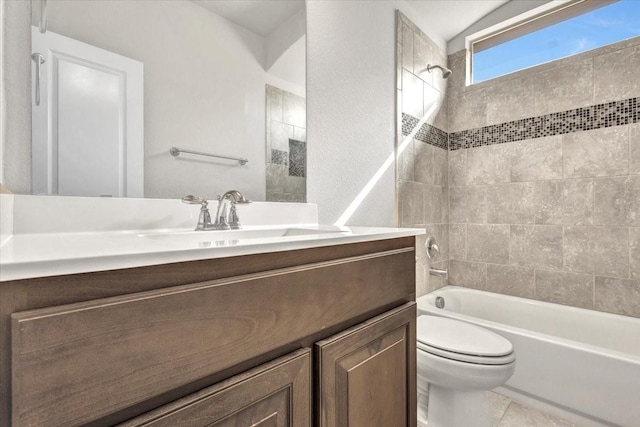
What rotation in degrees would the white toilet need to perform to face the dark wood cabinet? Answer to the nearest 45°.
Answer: approximately 45° to its right

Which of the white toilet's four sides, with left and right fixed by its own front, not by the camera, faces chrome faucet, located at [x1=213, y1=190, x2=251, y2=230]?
right

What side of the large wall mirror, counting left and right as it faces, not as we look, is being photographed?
front

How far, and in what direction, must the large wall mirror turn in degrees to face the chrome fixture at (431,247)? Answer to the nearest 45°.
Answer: approximately 90° to its left

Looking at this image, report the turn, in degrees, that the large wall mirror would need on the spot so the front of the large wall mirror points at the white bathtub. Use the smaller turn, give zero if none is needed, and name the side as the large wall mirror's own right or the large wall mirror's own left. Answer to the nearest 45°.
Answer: approximately 90° to the large wall mirror's own left

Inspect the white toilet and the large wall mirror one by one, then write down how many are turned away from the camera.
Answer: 0

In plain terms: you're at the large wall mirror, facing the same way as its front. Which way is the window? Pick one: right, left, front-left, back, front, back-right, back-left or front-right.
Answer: left

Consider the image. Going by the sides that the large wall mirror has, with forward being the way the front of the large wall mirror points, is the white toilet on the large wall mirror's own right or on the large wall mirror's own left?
on the large wall mirror's own left

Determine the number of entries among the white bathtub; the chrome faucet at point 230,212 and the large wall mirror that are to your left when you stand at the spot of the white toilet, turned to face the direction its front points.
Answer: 1

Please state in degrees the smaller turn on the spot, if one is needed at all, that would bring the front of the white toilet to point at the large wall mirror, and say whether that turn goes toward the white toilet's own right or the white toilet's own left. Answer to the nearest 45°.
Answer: approximately 90° to the white toilet's own right

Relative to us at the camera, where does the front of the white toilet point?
facing the viewer and to the right of the viewer
